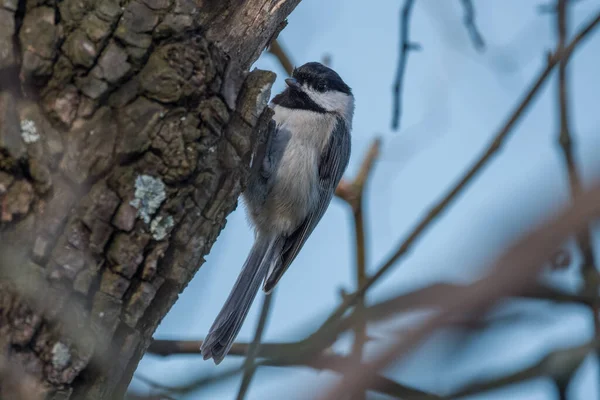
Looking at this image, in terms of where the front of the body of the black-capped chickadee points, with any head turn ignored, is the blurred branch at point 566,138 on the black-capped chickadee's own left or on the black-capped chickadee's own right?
on the black-capped chickadee's own left

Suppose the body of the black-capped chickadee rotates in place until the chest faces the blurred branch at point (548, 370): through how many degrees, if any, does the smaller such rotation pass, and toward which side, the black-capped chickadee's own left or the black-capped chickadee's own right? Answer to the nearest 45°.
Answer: approximately 45° to the black-capped chickadee's own left
